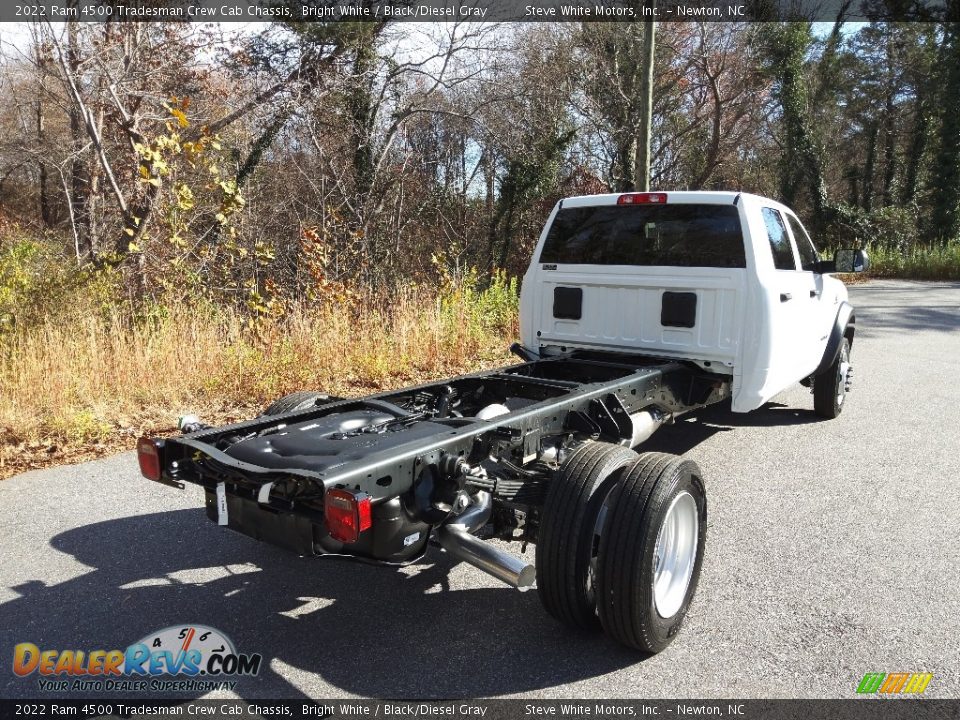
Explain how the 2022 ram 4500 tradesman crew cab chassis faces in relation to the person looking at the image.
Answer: facing away from the viewer and to the right of the viewer

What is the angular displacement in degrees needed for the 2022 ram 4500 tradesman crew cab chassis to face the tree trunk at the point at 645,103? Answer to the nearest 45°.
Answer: approximately 45° to its left
